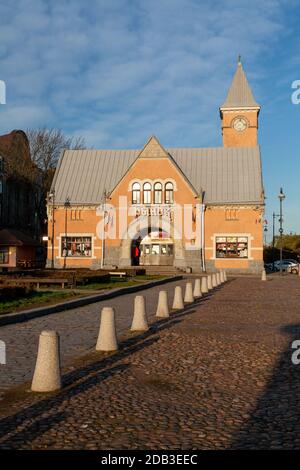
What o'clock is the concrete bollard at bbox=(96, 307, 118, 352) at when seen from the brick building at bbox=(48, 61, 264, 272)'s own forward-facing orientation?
The concrete bollard is roughly at 12 o'clock from the brick building.

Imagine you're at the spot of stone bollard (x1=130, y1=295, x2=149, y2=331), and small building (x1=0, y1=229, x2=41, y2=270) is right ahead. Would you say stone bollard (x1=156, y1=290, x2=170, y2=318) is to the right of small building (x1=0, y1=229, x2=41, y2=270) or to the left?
right

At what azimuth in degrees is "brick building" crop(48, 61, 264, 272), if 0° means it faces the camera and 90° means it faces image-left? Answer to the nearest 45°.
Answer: approximately 0°

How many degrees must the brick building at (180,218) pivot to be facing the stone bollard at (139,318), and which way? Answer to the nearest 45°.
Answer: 0° — it already faces it

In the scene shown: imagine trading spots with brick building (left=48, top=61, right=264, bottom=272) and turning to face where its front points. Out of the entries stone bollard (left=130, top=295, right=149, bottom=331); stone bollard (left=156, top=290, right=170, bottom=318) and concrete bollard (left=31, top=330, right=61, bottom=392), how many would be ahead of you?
3

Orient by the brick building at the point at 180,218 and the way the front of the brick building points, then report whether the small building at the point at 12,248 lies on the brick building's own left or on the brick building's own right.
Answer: on the brick building's own right

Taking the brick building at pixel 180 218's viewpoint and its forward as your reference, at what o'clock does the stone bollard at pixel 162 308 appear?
The stone bollard is roughly at 12 o'clock from the brick building.

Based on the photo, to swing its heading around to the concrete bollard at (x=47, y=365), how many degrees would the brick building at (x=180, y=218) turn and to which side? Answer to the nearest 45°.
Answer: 0° — it already faces it
